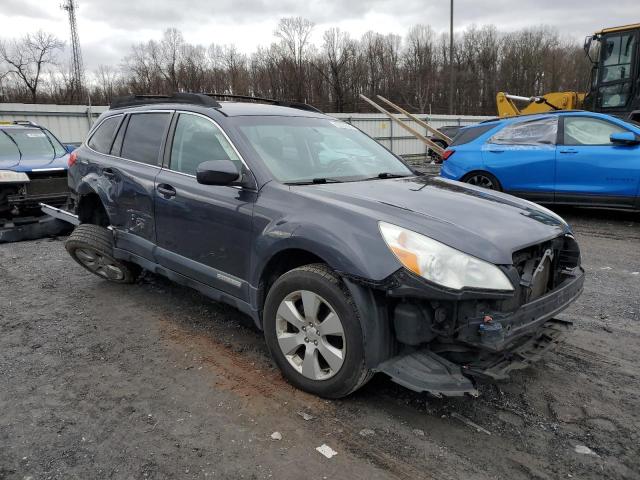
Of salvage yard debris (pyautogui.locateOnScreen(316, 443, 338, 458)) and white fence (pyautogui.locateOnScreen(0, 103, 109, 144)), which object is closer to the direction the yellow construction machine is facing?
the white fence

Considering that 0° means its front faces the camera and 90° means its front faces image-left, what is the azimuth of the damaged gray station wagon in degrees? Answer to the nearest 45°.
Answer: approximately 315°

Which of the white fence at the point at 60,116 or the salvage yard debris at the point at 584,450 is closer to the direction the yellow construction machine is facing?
the white fence

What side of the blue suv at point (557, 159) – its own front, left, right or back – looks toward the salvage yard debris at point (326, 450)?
right

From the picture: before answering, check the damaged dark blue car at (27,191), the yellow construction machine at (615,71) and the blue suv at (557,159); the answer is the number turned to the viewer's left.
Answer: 1

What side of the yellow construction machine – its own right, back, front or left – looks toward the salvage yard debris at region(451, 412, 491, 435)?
left

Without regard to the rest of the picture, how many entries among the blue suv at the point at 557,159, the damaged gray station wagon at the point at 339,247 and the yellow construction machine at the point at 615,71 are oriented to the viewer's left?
1

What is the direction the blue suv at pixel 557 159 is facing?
to the viewer's right

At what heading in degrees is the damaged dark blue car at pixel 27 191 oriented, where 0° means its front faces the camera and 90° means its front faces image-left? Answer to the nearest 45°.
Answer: approximately 315°

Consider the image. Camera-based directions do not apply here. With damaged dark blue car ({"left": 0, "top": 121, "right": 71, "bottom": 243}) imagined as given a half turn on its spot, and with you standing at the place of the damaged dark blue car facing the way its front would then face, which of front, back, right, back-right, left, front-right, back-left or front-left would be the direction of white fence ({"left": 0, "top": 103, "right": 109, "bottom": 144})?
front-right

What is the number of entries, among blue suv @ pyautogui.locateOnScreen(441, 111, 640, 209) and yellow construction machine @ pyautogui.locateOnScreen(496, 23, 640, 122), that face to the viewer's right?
1

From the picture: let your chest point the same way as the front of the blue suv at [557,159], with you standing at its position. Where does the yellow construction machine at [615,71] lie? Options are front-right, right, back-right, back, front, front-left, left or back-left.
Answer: left

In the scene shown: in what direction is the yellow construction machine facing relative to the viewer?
to the viewer's left

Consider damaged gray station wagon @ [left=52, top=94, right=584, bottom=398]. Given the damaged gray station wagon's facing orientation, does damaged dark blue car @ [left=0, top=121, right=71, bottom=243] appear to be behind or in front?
behind

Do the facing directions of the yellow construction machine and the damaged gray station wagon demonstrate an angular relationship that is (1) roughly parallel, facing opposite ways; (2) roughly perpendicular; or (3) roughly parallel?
roughly parallel, facing opposite ways
